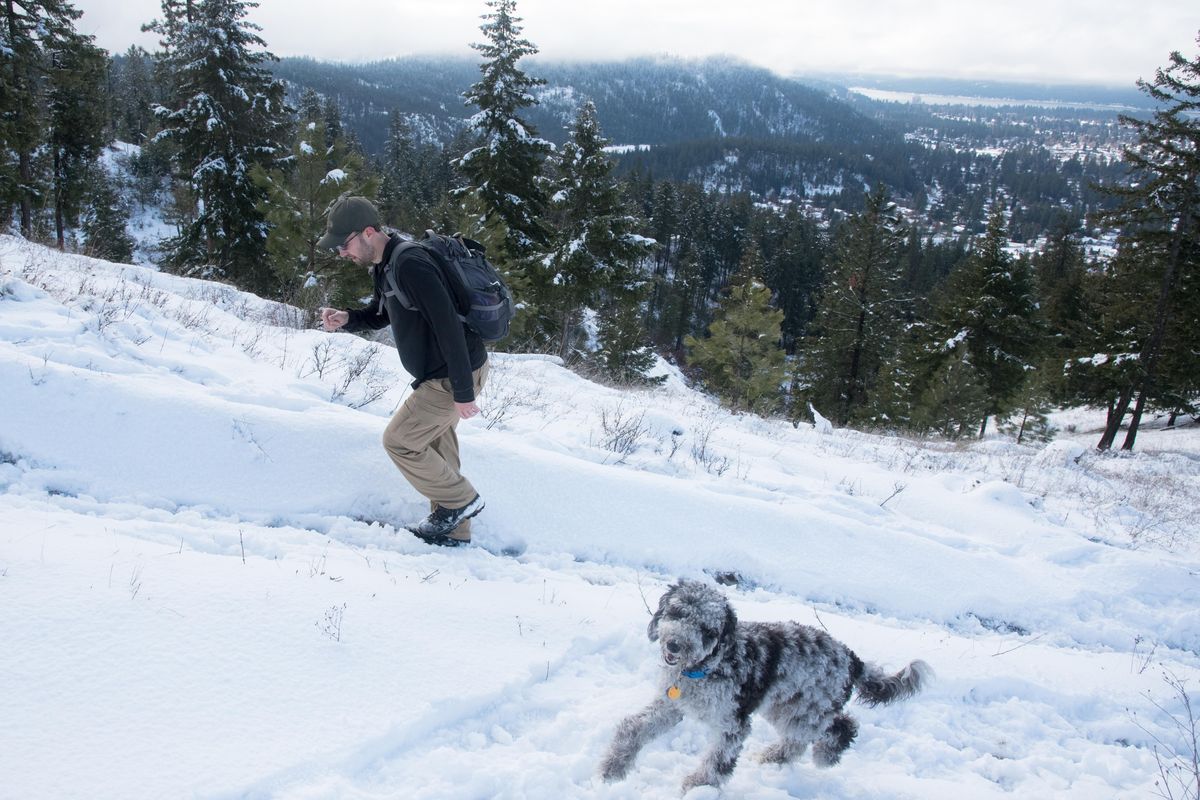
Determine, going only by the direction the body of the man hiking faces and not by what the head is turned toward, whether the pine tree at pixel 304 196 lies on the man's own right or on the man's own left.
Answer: on the man's own right

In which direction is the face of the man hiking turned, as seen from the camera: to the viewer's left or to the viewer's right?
to the viewer's left

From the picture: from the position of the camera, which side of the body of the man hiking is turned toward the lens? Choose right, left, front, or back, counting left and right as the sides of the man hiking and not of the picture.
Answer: left

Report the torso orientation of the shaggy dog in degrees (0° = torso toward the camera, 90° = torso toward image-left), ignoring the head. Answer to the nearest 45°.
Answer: approximately 45°

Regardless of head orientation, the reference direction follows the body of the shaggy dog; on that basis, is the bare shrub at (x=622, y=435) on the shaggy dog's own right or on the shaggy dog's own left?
on the shaggy dog's own right

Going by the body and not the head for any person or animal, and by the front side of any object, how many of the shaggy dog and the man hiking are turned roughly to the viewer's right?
0

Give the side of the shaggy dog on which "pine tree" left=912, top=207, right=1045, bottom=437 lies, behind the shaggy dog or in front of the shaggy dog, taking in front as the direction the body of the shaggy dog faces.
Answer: behind

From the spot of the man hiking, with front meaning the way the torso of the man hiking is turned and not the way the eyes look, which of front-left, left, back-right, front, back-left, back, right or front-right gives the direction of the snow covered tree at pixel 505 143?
right
